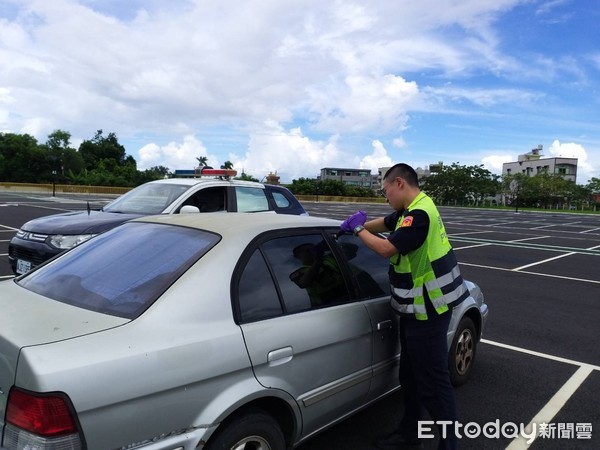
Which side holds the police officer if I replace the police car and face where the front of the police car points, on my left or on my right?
on my left

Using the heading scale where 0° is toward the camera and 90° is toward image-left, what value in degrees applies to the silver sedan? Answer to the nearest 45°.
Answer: approximately 225°

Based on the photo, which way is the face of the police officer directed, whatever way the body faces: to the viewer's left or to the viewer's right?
to the viewer's left

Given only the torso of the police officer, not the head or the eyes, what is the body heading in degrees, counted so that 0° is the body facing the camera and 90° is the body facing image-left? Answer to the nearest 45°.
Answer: approximately 90°

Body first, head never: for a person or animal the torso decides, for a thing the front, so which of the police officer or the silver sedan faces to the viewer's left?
the police officer

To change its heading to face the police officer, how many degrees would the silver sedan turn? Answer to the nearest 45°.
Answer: approximately 45° to its right

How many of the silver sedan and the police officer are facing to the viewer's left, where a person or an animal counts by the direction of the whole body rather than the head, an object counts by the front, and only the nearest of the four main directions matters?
1

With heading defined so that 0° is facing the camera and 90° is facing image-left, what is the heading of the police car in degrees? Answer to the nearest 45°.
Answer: approximately 45°
